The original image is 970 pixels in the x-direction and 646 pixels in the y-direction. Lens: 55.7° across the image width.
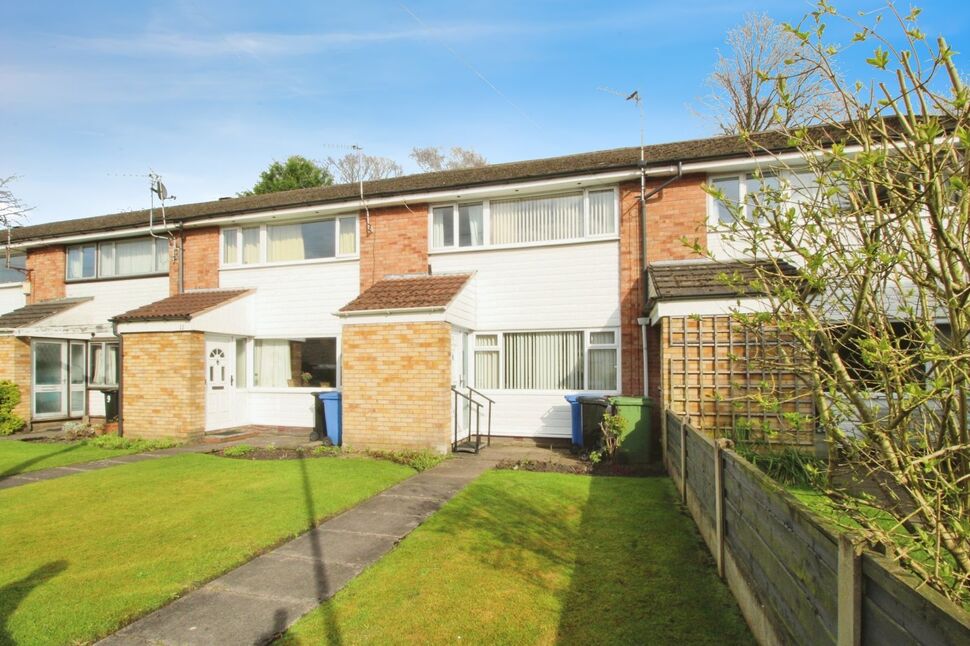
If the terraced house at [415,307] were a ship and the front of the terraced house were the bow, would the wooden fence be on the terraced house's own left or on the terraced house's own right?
on the terraced house's own left

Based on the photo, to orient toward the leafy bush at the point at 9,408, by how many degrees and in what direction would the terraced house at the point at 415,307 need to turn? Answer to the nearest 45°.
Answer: approximately 45° to its right

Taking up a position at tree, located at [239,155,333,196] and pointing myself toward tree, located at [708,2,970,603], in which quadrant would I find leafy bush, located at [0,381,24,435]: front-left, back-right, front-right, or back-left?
front-right

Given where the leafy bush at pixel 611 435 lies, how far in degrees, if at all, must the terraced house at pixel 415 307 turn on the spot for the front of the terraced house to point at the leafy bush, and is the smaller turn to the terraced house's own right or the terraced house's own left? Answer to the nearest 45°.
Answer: approximately 90° to the terraced house's own left

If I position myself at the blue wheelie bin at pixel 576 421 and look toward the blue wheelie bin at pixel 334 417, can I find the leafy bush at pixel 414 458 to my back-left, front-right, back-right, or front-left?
front-left

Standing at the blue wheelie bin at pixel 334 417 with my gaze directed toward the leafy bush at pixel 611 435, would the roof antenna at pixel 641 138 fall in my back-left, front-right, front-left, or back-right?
front-left

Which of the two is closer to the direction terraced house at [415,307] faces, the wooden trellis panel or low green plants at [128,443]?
the low green plants

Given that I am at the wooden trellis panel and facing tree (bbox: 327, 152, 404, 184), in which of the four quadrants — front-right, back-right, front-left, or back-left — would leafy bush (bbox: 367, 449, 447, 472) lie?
front-left

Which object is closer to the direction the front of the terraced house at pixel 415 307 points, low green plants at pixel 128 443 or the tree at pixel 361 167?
the low green plants

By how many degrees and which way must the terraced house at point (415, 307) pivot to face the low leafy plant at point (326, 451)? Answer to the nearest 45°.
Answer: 0° — it already faces it

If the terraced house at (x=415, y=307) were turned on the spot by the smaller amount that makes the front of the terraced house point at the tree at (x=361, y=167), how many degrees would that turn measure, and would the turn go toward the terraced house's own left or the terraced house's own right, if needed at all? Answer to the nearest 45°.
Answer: approximately 135° to the terraced house's own right

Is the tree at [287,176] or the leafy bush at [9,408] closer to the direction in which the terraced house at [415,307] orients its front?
the leafy bush
